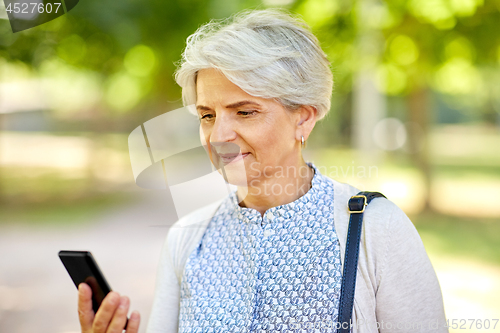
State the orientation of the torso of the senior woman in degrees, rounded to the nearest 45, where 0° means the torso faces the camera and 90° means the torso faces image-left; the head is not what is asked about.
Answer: approximately 45°

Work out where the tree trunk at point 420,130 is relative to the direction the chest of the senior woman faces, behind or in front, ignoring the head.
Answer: behind
